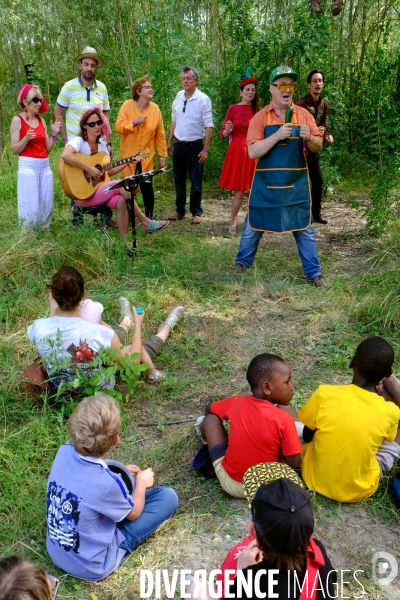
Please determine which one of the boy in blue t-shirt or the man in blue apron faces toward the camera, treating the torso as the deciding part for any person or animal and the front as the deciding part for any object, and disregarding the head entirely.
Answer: the man in blue apron

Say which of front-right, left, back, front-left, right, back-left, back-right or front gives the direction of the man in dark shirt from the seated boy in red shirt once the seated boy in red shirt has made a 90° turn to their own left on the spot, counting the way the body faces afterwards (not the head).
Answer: right

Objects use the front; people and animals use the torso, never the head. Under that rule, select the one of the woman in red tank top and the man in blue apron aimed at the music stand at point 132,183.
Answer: the woman in red tank top

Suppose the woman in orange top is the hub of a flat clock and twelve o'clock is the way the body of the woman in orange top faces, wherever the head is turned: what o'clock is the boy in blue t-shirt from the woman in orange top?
The boy in blue t-shirt is roughly at 12 o'clock from the woman in orange top.

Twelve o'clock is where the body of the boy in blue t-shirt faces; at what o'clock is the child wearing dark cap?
The child wearing dark cap is roughly at 3 o'clock from the boy in blue t-shirt.

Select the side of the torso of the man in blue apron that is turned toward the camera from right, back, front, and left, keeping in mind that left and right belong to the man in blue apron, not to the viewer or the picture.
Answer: front

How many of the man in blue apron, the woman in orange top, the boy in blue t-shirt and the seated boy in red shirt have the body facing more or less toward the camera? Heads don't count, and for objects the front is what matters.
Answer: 2

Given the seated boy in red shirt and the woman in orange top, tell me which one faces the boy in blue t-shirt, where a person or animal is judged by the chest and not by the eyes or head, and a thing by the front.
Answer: the woman in orange top

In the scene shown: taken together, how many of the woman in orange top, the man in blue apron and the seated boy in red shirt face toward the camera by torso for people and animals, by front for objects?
2

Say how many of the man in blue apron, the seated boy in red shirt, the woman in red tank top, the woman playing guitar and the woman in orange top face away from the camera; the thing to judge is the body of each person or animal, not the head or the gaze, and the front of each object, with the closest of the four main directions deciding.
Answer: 1

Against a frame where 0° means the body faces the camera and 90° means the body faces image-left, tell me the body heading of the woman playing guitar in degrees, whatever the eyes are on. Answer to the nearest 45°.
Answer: approximately 315°

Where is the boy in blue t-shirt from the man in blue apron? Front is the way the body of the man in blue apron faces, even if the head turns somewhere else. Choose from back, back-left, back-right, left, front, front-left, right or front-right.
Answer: front

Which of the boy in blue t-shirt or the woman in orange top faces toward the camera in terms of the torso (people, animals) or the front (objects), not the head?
the woman in orange top

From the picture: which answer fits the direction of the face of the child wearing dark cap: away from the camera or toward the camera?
away from the camera

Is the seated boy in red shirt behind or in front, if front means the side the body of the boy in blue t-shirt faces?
in front

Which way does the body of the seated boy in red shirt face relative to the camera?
away from the camera

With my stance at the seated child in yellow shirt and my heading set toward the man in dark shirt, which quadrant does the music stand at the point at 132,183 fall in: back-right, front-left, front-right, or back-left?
front-left

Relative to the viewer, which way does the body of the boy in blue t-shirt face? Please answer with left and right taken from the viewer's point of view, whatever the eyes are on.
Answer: facing away from the viewer and to the right of the viewer

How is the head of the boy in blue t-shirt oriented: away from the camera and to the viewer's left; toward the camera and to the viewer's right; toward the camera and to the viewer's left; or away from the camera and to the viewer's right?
away from the camera and to the viewer's right

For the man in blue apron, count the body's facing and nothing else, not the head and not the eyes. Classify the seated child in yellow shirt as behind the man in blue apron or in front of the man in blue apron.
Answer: in front
